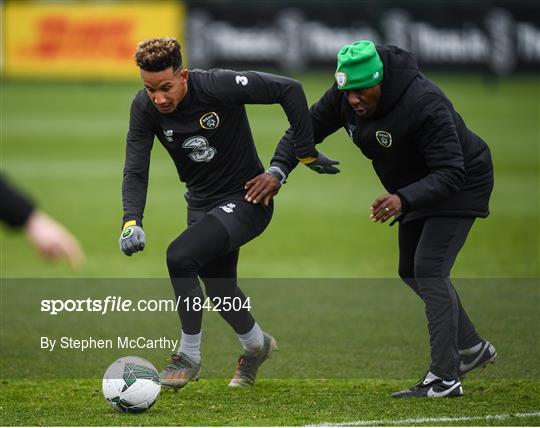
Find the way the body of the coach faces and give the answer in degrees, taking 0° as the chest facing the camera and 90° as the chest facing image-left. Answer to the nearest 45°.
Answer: approximately 45°

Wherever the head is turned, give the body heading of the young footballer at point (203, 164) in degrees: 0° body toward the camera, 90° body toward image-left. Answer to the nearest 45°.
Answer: approximately 45°

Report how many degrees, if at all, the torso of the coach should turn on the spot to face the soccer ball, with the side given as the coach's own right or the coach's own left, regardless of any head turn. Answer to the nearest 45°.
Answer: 0° — they already face it

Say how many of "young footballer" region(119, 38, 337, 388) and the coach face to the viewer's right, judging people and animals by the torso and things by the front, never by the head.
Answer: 0

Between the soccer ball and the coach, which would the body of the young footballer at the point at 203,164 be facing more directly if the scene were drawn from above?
the soccer ball

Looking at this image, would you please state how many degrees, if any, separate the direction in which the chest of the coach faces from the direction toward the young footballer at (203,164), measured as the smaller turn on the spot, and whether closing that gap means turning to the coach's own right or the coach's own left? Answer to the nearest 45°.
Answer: approximately 45° to the coach's own right
